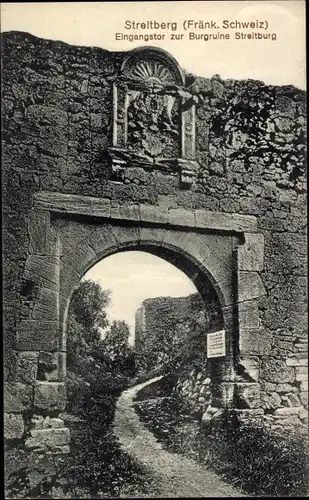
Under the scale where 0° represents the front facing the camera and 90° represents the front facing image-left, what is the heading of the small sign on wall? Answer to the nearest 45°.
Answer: approximately 45°
